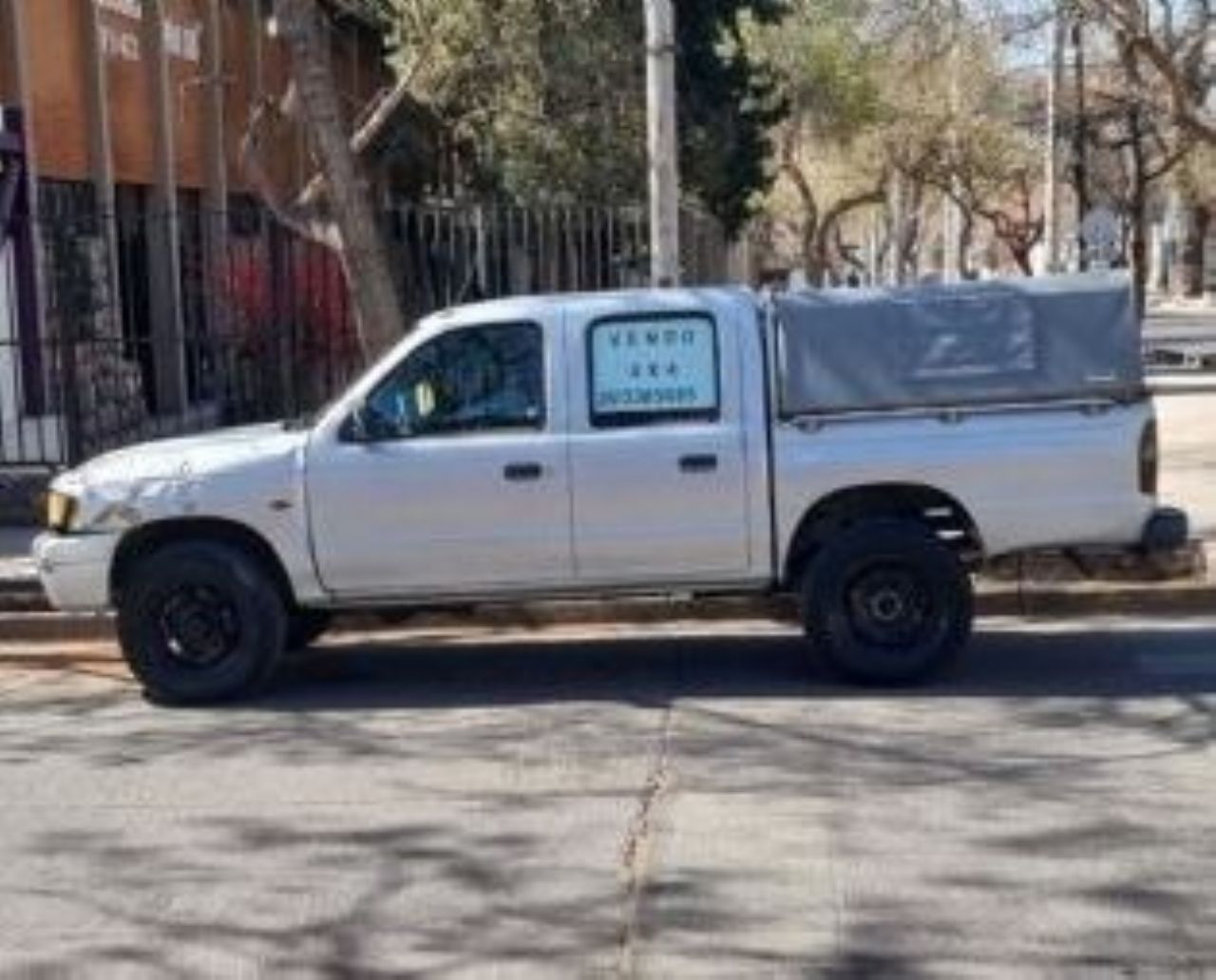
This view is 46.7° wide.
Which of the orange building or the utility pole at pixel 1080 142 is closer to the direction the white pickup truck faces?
the orange building

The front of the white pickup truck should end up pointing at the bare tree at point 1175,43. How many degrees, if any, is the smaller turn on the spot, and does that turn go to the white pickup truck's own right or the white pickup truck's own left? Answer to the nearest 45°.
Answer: approximately 135° to the white pickup truck's own right

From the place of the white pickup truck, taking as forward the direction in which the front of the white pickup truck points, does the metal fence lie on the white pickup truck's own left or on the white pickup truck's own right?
on the white pickup truck's own right

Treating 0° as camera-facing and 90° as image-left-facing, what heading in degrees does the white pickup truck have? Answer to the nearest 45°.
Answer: approximately 90°

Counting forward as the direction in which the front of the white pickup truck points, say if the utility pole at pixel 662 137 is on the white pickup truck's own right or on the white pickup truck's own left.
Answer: on the white pickup truck's own right
